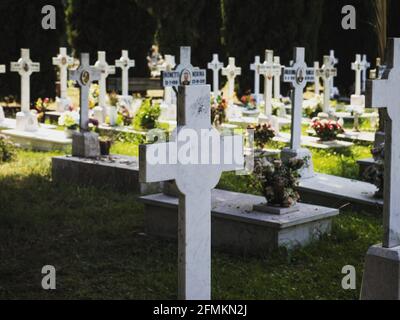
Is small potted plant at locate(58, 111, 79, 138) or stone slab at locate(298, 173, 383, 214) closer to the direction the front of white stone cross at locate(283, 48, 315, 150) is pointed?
the stone slab

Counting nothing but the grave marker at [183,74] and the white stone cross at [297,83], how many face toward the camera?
2

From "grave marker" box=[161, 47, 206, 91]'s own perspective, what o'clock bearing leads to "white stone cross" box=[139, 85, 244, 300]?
The white stone cross is roughly at 12 o'clock from the grave marker.

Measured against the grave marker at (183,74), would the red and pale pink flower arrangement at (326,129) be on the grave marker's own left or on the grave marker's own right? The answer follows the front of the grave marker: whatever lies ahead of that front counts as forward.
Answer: on the grave marker's own left

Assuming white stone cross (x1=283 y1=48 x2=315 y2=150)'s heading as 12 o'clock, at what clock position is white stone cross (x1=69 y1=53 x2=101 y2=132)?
white stone cross (x1=69 y1=53 x2=101 y2=132) is roughly at 3 o'clock from white stone cross (x1=283 y1=48 x2=315 y2=150).

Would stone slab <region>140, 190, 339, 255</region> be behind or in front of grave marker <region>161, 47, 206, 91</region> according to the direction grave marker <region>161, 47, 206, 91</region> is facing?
in front

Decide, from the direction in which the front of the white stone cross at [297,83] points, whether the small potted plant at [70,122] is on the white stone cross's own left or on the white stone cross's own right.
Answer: on the white stone cross's own right

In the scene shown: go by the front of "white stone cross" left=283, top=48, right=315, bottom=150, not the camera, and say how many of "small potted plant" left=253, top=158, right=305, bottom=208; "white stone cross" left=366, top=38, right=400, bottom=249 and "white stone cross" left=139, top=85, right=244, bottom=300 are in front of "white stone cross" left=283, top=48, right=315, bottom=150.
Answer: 3

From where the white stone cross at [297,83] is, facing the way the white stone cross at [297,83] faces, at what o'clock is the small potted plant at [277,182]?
The small potted plant is roughly at 12 o'clock from the white stone cross.

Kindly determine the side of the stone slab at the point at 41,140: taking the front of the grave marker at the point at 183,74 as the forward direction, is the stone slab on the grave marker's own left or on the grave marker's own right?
on the grave marker's own right

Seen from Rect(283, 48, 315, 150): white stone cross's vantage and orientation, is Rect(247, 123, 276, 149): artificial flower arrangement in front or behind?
behind

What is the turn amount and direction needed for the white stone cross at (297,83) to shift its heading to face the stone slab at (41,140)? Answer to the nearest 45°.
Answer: approximately 135° to its right

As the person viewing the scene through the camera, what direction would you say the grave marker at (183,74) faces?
facing the viewer

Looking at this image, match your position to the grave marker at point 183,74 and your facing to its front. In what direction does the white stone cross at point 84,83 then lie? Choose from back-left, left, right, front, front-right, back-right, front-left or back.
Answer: right
